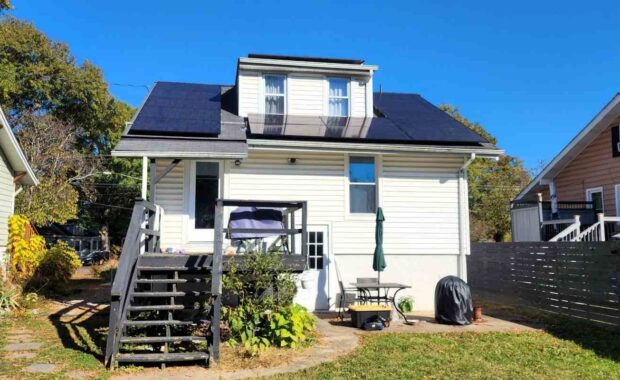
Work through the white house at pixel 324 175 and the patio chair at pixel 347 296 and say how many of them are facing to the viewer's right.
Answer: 1

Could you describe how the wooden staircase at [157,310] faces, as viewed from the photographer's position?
facing the viewer

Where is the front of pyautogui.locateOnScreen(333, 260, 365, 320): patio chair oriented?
to the viewer's right

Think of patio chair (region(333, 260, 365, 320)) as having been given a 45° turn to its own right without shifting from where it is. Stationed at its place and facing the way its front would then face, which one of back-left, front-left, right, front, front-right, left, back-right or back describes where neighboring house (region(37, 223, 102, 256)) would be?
back

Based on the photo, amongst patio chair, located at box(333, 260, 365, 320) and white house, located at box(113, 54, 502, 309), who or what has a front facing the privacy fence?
the patio chair

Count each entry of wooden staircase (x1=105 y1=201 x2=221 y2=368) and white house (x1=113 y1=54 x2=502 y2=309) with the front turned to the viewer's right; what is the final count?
0

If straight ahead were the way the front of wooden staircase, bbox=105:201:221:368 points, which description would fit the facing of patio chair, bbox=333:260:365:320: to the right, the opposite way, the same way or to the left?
to the left

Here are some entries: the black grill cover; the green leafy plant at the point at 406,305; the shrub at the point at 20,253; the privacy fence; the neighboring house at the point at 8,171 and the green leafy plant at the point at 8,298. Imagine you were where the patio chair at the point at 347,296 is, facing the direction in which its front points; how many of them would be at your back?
3

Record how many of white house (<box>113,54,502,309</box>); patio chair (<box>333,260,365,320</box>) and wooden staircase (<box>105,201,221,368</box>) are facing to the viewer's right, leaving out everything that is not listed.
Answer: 1

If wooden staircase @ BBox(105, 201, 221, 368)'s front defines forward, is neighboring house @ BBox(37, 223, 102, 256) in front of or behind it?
behind

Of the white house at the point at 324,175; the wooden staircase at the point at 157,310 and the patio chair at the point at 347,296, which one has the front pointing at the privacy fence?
the patio chair
